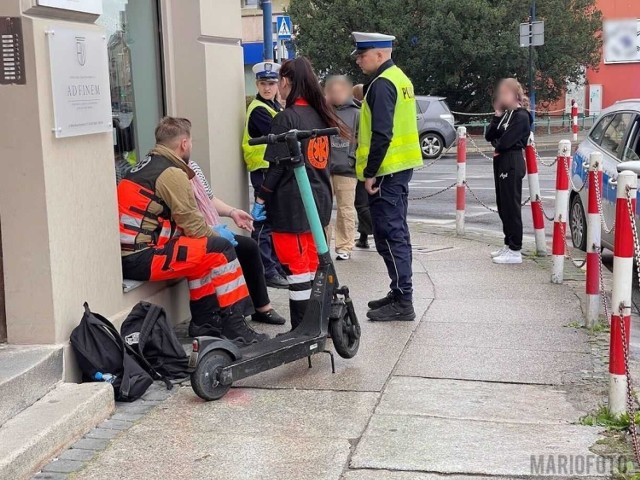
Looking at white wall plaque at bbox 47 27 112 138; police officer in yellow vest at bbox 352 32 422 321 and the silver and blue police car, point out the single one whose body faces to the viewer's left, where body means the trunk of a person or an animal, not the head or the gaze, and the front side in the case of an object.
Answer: the police officer in yellow vest

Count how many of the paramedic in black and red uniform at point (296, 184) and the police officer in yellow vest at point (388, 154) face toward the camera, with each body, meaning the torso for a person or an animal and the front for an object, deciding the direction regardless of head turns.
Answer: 0

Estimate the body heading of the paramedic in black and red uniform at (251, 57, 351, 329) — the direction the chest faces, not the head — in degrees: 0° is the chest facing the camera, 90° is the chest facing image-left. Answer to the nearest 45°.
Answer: approximately 135°

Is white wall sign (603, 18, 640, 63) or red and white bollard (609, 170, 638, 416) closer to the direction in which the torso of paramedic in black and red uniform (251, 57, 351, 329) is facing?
the white wall sign

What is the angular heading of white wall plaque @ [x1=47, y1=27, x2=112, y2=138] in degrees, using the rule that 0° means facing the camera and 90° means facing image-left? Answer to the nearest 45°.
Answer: approximately 315°

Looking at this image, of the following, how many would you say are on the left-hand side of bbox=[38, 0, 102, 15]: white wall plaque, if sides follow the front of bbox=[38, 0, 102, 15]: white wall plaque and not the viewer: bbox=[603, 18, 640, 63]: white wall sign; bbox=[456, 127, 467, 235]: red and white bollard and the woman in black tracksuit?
3

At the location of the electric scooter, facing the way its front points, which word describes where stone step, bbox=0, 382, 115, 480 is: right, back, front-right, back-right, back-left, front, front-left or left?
back

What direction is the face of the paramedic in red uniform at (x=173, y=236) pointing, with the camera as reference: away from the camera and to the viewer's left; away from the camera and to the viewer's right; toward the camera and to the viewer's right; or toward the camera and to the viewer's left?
away from the camera and to the viewer's right

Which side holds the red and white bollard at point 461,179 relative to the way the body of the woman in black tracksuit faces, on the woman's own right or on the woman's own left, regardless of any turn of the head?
on the woman's own right

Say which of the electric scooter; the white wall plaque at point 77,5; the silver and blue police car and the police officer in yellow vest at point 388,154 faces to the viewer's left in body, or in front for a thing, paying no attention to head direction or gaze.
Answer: the police officer in yellow vest

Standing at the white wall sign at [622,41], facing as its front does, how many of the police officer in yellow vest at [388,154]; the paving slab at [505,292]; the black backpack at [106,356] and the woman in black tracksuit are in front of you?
4

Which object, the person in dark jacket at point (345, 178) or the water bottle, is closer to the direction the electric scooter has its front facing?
the person in dark jacket

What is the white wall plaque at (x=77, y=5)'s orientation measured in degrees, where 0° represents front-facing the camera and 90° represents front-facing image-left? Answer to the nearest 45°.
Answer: approximately 315°

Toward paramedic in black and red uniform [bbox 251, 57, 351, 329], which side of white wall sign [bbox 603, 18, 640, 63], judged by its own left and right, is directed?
front
